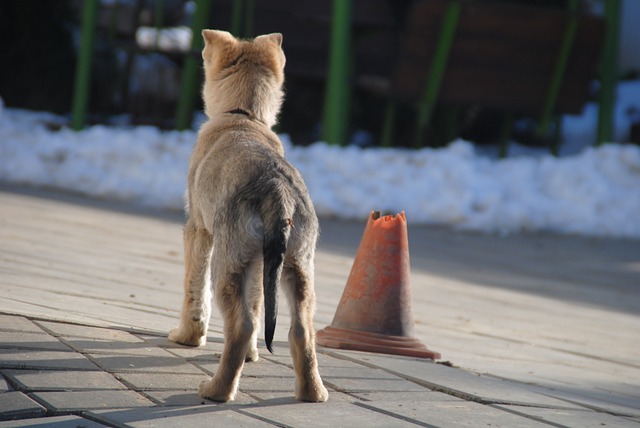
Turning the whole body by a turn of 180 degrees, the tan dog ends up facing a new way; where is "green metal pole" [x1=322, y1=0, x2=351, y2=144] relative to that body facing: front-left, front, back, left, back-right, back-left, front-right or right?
back

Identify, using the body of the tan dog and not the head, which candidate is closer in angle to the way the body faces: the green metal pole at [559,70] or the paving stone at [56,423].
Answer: the green metal pole

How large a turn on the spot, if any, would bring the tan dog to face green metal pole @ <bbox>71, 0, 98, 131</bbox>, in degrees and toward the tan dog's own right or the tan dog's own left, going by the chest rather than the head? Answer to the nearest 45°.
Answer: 0° — it already faces it

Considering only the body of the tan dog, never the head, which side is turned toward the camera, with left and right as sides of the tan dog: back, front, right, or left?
back

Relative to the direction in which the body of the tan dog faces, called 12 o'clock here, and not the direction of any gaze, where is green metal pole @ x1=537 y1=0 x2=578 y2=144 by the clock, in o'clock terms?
The green metal pole is roughly at 1 o'clock from the tan dog.

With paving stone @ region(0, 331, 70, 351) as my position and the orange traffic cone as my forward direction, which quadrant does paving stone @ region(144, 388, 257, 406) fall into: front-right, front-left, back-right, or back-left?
front-right

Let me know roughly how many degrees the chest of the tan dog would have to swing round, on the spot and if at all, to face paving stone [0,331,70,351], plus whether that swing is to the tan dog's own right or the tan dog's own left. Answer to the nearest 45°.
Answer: approximately 90° to the tan dog's own left

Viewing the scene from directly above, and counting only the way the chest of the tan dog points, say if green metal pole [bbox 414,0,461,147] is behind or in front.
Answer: in front

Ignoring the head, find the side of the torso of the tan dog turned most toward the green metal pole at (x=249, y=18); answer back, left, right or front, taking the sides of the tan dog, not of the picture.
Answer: front

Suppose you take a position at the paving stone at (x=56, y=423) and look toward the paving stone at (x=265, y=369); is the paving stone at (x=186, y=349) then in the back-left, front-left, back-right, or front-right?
front-left

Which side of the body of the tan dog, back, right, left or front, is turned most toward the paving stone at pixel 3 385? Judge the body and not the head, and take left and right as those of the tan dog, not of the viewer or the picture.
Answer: left

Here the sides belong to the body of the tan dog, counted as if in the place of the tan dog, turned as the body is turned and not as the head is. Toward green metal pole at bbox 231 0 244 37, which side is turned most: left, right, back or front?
front

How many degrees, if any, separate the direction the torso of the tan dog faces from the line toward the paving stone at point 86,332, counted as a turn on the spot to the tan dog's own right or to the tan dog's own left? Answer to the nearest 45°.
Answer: approximately 45° to the tan dog's own left

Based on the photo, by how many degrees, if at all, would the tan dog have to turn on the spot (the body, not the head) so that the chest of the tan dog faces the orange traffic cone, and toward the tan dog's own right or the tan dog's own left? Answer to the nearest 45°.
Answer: approximately 45° to the tan dog's own right

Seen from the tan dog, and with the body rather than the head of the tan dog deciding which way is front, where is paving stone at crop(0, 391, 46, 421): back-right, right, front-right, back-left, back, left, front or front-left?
back-left

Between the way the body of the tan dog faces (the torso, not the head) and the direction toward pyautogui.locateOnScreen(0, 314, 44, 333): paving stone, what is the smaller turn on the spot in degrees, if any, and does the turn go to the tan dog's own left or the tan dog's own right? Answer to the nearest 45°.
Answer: approximately 45° to the tan dog's own left
